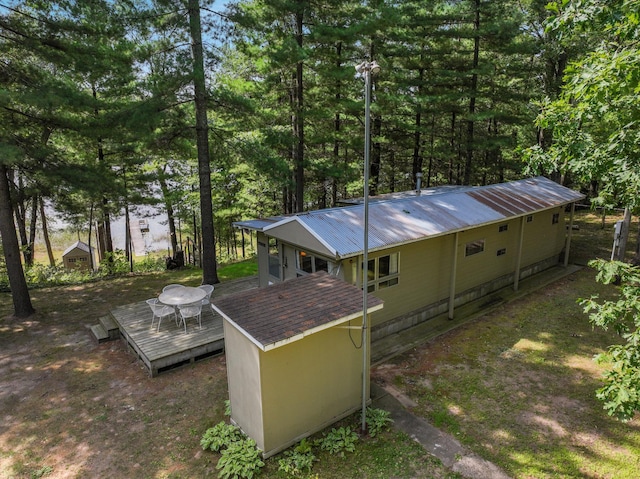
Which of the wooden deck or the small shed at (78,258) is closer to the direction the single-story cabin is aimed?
the wooden deck

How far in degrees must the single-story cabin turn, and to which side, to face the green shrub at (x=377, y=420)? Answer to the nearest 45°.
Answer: approximately 45° to its left

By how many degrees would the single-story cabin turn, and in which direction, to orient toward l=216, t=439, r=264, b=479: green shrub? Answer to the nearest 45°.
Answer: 0° — it already faces it

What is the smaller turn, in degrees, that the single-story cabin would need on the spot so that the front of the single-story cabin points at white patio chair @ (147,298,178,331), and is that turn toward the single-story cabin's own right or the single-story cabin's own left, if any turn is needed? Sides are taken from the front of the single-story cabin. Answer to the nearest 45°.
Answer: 0° — it already faces it

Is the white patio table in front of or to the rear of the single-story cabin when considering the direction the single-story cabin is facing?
in front

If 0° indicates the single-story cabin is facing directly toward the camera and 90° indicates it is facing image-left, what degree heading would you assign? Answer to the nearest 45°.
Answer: approximately 45°
